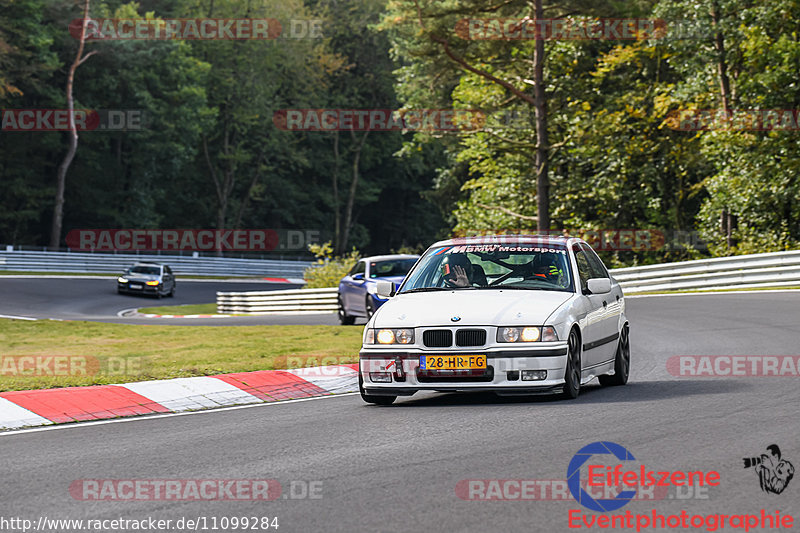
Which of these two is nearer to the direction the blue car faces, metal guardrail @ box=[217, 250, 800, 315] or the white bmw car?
the white bmw car

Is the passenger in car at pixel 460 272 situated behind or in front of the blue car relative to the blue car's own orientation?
in front

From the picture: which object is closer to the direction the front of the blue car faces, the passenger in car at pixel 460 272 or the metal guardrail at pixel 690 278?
the passenger in car

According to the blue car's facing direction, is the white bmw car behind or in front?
in front

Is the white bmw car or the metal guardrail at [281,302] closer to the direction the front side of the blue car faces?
the white bmw car

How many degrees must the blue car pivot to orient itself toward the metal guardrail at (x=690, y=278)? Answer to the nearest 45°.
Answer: approximately 90° to its left
